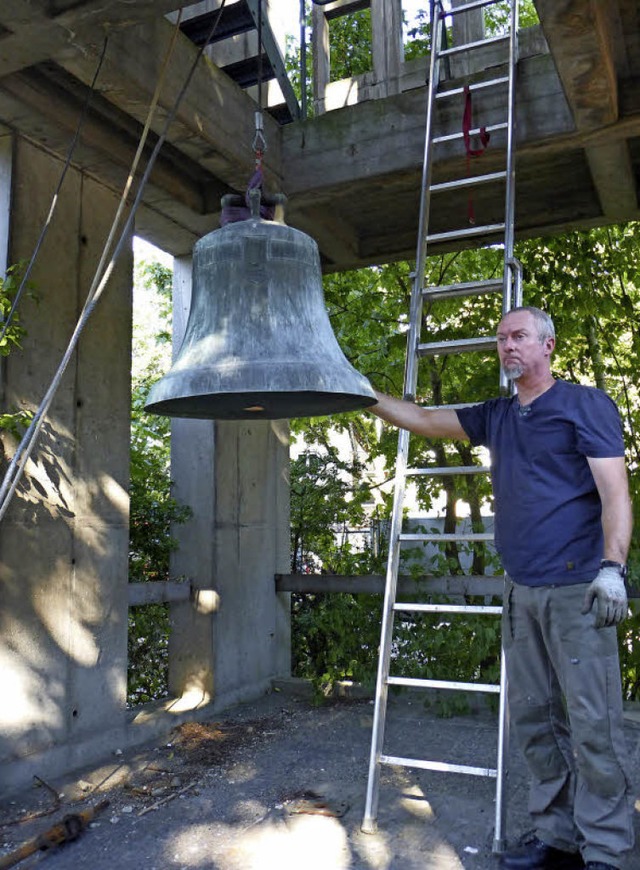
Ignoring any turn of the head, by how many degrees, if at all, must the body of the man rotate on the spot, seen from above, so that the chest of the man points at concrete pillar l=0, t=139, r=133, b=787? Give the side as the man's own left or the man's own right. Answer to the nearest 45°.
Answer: approximately 45° to the man's own right

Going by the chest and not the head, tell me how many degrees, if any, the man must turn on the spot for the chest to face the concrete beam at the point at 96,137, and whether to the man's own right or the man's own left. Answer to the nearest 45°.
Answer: approximately 45° to the man's own right

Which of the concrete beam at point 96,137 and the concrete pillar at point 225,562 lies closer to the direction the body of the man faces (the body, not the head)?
the concrete beam

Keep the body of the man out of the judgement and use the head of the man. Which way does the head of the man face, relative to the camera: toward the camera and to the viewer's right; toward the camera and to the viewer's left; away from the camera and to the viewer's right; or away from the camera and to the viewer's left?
toward the camera and to the viewer's left

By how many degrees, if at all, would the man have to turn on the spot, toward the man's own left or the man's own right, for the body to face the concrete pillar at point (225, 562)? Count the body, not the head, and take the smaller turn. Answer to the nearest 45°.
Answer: approximately 90° to the man's own right

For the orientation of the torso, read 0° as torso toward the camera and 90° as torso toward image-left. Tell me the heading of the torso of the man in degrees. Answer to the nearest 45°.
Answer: approximately 45°
